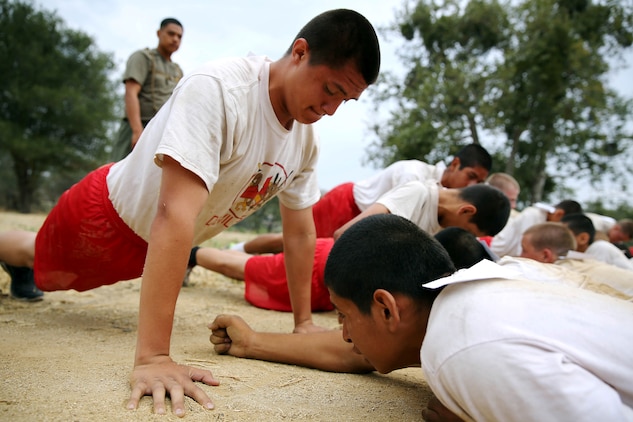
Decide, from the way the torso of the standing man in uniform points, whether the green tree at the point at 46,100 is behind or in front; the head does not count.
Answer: behind

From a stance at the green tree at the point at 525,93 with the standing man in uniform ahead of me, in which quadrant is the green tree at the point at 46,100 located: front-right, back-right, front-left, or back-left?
front-right

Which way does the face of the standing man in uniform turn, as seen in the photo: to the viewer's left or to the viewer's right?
to the viewer's right

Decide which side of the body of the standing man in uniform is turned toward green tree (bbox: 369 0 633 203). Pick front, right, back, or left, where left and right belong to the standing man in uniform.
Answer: left

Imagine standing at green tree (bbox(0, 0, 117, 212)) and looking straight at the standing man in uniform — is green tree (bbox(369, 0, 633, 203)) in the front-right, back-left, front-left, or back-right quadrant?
front-left

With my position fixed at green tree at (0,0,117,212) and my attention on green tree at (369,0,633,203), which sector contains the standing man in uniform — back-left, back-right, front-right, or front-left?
front-right

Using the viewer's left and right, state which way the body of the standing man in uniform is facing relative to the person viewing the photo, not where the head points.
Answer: facing the viewer and to the right of the viewer
